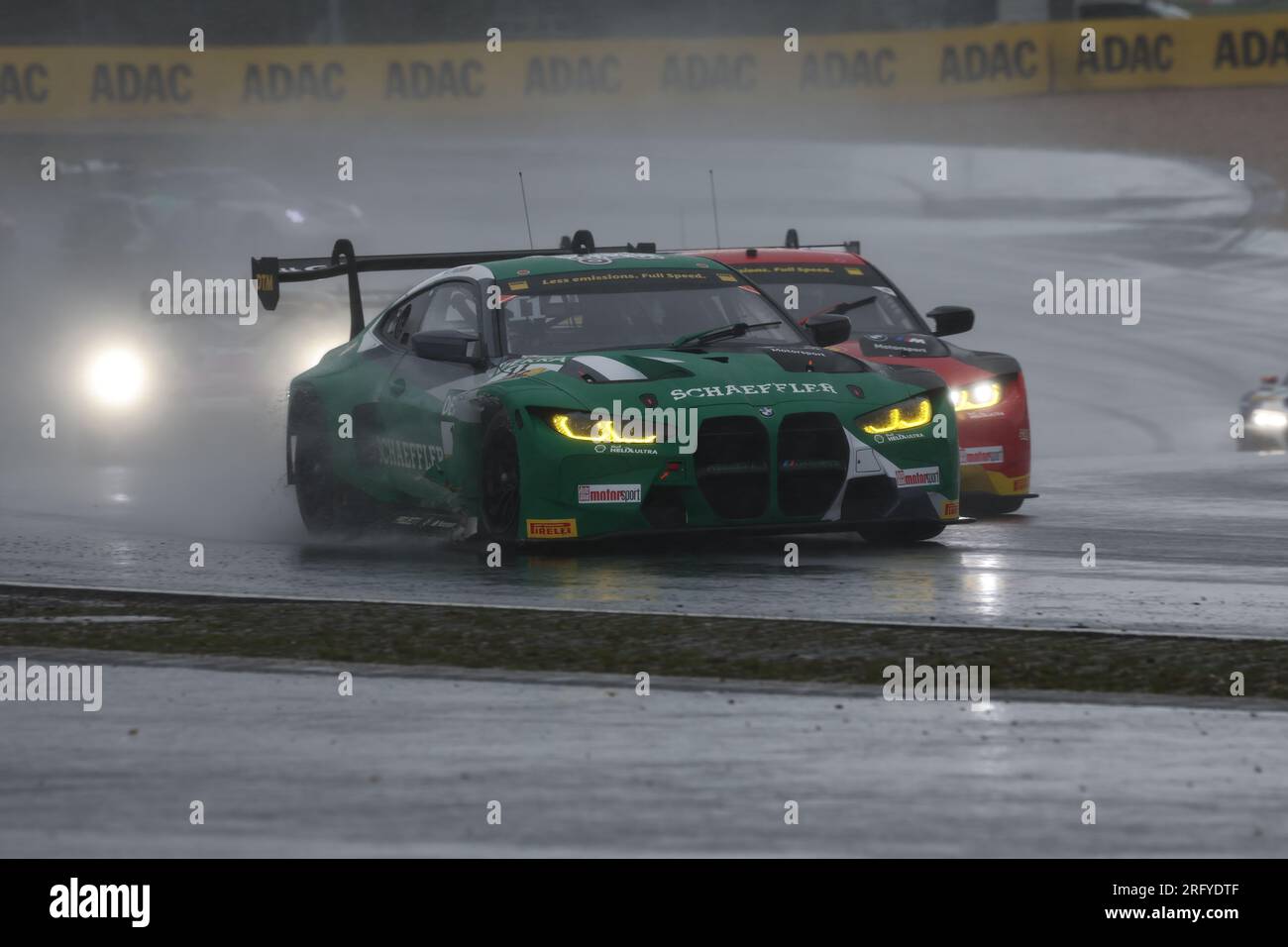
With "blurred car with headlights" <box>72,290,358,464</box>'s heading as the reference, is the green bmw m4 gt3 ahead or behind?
ahead

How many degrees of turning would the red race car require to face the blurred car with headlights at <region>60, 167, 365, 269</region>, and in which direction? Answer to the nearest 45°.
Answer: approximately 180°

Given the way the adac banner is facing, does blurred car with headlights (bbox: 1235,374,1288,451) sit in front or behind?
in front

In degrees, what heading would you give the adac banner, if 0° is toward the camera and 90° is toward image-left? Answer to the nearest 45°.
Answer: approximately 0°

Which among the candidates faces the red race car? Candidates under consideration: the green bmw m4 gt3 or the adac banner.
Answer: the adac banner

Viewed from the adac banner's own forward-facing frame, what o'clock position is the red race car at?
The red race car is roughly at 12 o'clock from the adac banner.

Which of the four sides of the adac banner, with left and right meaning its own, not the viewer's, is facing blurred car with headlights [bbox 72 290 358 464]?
front

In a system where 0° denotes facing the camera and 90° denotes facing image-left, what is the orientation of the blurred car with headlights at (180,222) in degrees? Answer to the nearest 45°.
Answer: approximately 315°

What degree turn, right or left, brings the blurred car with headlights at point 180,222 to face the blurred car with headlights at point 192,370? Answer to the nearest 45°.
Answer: approximately 45° to its right

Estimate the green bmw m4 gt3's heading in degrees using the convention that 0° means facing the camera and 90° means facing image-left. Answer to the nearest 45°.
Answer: approximately 315°

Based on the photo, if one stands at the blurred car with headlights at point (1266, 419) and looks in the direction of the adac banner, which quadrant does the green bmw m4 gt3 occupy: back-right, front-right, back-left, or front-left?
back-left
